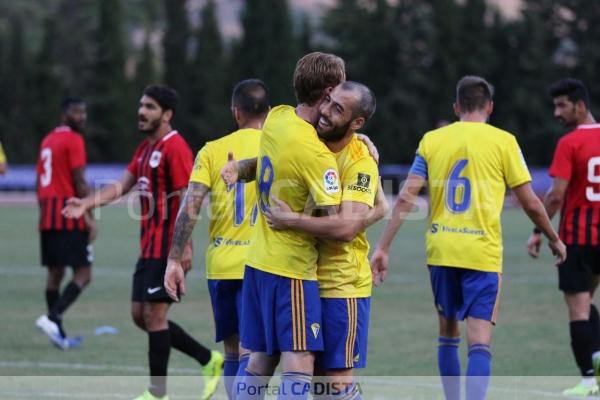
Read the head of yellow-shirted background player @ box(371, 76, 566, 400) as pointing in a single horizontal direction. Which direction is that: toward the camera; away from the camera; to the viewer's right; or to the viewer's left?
away from the camera

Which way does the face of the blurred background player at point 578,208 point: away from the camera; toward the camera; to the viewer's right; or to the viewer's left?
to the viewer's left

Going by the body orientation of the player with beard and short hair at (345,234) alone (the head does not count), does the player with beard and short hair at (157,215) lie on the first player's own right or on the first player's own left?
on the first player's own right

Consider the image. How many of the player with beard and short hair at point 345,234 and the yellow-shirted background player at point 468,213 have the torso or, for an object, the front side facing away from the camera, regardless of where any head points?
1

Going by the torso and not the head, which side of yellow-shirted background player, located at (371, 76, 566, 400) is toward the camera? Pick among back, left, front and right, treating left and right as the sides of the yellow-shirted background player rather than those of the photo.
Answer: back
